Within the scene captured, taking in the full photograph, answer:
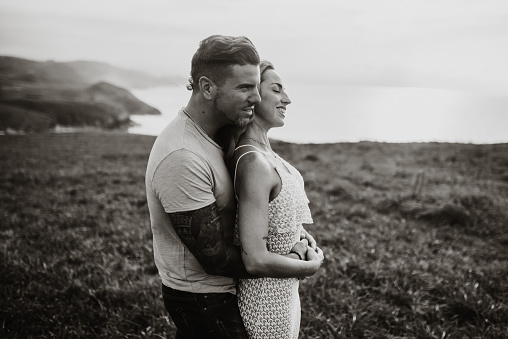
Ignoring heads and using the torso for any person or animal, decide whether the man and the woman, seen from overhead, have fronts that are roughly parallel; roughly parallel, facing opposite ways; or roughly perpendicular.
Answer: roughly parallel

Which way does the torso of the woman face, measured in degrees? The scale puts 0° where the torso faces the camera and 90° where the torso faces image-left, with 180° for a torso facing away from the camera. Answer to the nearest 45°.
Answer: approximately 270°

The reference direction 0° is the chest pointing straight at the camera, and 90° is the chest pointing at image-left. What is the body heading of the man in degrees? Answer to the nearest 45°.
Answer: approximately 270°

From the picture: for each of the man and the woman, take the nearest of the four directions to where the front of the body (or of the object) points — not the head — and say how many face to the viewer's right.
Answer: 2

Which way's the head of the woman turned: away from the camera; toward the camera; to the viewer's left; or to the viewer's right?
to the viewer's right
